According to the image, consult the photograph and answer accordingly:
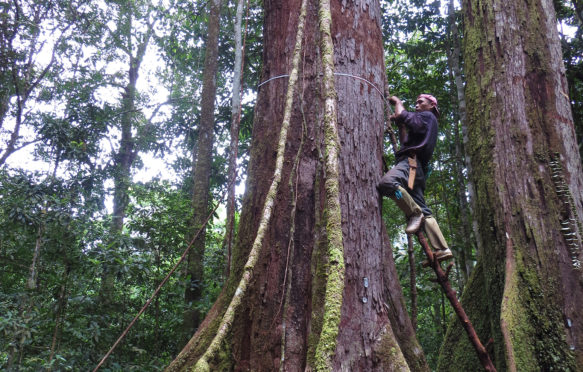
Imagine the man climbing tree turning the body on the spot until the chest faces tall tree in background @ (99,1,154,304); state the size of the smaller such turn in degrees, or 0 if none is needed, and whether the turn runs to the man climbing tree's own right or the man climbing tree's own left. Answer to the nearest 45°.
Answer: approximately 45° to the man climbing tree's own right

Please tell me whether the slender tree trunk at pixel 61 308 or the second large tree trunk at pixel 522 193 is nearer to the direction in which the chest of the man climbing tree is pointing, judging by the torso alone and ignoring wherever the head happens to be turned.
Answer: the slender tree trunk

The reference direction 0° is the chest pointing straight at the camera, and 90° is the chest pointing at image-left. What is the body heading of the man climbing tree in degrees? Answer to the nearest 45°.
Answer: approximately 90°

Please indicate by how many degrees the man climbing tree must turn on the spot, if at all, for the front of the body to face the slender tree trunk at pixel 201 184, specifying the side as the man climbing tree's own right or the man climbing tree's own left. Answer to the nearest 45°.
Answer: approximately 45° to the man climbing tree's own right

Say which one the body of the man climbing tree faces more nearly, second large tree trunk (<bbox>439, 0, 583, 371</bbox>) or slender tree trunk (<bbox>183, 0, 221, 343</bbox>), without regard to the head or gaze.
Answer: the slender tree trunk
